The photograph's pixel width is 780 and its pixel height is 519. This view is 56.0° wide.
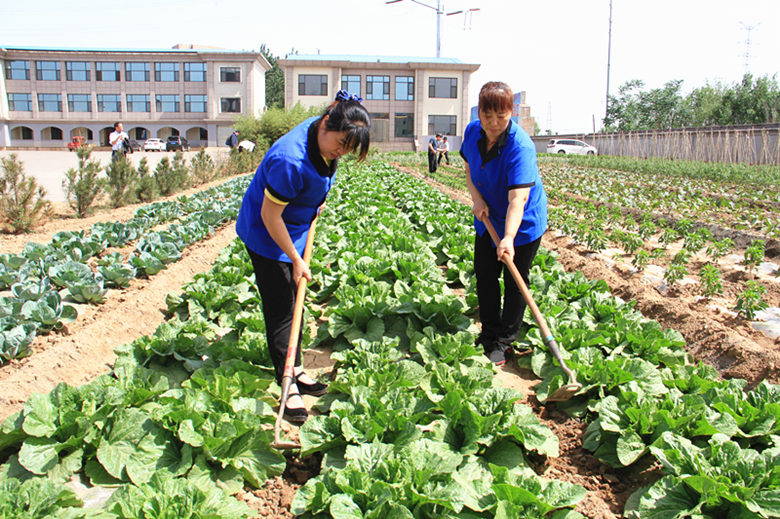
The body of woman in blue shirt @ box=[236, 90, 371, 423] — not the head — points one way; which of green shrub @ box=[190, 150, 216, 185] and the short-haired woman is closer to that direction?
the short-haired woman

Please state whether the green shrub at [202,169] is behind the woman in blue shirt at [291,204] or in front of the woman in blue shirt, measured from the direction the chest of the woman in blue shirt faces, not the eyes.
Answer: behind

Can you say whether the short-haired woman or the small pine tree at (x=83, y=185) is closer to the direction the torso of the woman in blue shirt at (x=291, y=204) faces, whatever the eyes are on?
the short-haired woman

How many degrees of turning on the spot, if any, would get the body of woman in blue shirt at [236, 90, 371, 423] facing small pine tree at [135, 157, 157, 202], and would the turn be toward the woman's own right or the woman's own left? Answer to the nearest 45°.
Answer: approximately 135° to the woman's own left

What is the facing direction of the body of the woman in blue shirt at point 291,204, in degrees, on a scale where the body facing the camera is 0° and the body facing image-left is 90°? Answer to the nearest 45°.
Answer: approximately 315°

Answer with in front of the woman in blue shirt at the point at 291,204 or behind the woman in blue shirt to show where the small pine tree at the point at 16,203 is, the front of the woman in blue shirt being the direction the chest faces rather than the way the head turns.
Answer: behind

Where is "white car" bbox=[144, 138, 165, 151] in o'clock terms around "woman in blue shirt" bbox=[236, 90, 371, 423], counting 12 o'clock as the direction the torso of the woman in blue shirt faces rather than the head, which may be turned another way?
The white car is roughly at 7 o'clock from the woman in blue shirt.

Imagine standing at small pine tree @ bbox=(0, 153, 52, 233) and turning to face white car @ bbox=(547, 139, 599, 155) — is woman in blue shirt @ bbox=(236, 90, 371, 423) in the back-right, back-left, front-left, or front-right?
back-right

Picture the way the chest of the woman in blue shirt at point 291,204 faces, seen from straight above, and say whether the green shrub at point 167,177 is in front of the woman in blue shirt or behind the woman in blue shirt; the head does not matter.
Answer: behind
